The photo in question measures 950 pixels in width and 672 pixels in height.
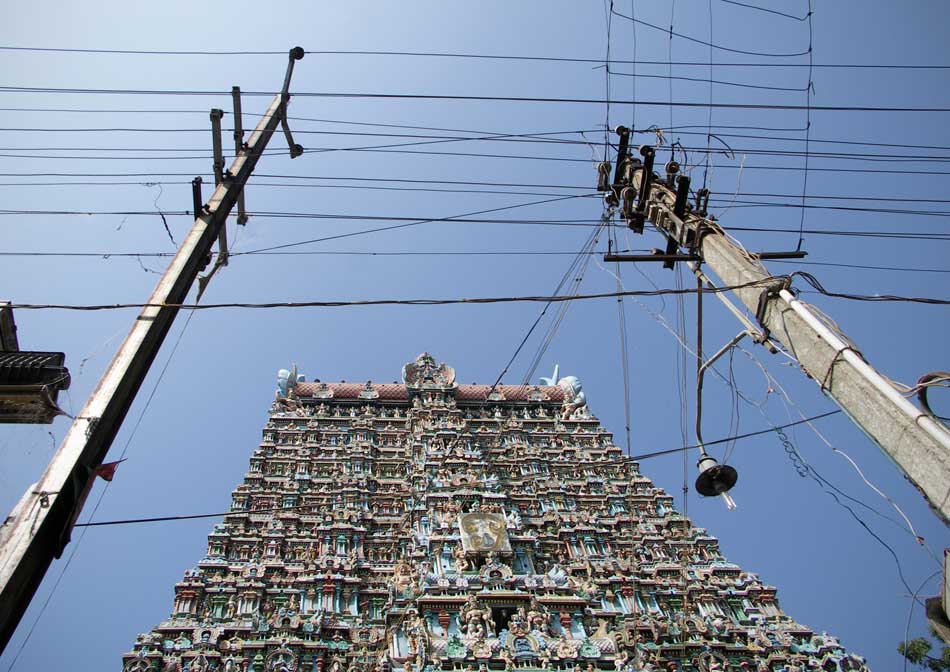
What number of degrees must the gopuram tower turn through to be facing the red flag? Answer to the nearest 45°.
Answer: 0° — it already faces it

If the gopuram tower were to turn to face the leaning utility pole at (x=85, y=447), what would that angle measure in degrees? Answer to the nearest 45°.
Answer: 0° — it already faces it

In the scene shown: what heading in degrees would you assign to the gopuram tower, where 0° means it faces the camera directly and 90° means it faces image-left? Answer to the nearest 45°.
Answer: approximately 0°
